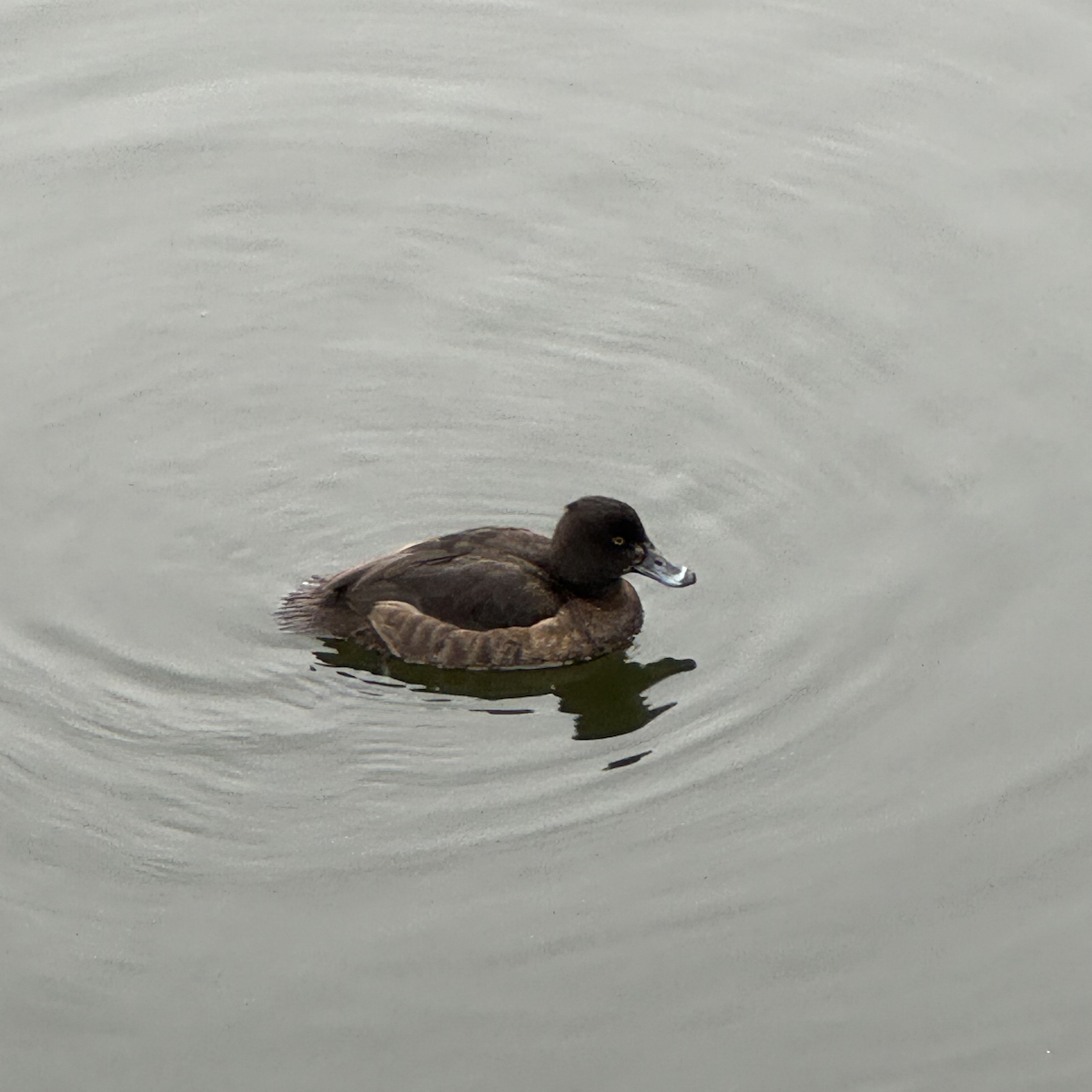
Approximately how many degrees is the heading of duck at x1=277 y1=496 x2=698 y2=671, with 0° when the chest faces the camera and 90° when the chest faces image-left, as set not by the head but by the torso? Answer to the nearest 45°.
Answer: approximately 270°
